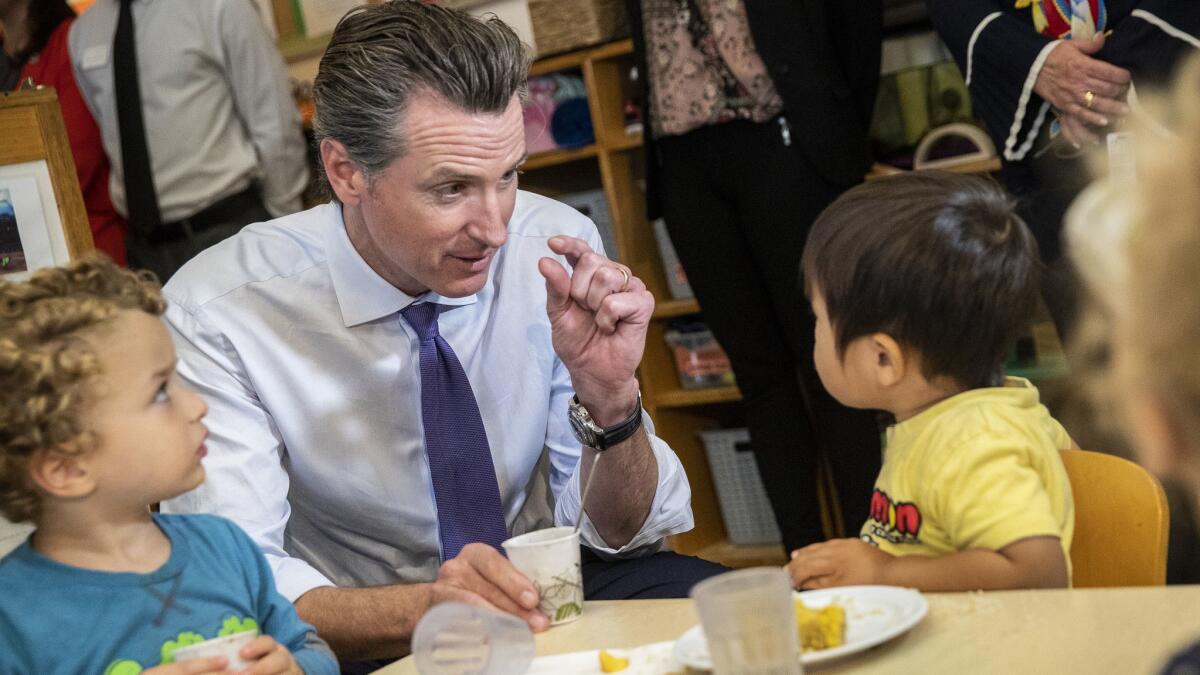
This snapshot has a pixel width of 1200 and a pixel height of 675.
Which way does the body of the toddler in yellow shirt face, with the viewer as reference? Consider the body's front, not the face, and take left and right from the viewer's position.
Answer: facing to the left of the viewer

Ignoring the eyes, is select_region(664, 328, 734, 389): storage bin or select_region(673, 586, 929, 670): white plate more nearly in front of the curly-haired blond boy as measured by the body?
the white plate

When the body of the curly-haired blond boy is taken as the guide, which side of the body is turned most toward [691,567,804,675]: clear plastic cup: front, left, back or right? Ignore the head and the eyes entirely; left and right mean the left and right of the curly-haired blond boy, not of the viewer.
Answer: front

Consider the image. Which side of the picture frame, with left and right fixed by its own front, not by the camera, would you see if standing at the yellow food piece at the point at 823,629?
front

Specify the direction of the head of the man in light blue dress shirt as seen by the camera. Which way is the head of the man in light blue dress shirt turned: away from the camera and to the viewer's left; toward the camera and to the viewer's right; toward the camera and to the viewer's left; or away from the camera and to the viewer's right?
toward the camera and to the viewer's right

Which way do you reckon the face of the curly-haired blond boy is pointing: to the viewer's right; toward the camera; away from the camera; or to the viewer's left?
to the viewer's right

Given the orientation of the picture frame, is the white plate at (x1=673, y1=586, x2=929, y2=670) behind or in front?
in front

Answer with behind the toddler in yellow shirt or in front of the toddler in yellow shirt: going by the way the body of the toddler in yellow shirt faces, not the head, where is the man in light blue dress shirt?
in front

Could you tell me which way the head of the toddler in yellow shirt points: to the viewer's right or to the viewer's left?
to the viewer's left

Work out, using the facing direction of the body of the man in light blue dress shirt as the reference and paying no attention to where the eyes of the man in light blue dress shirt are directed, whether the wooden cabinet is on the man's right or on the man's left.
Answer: on the man's left

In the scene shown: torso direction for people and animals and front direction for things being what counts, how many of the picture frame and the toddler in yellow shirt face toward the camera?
1

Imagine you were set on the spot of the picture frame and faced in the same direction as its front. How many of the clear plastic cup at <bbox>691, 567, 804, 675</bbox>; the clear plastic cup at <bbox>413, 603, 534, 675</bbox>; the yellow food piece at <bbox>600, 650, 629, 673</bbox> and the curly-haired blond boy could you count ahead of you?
4
